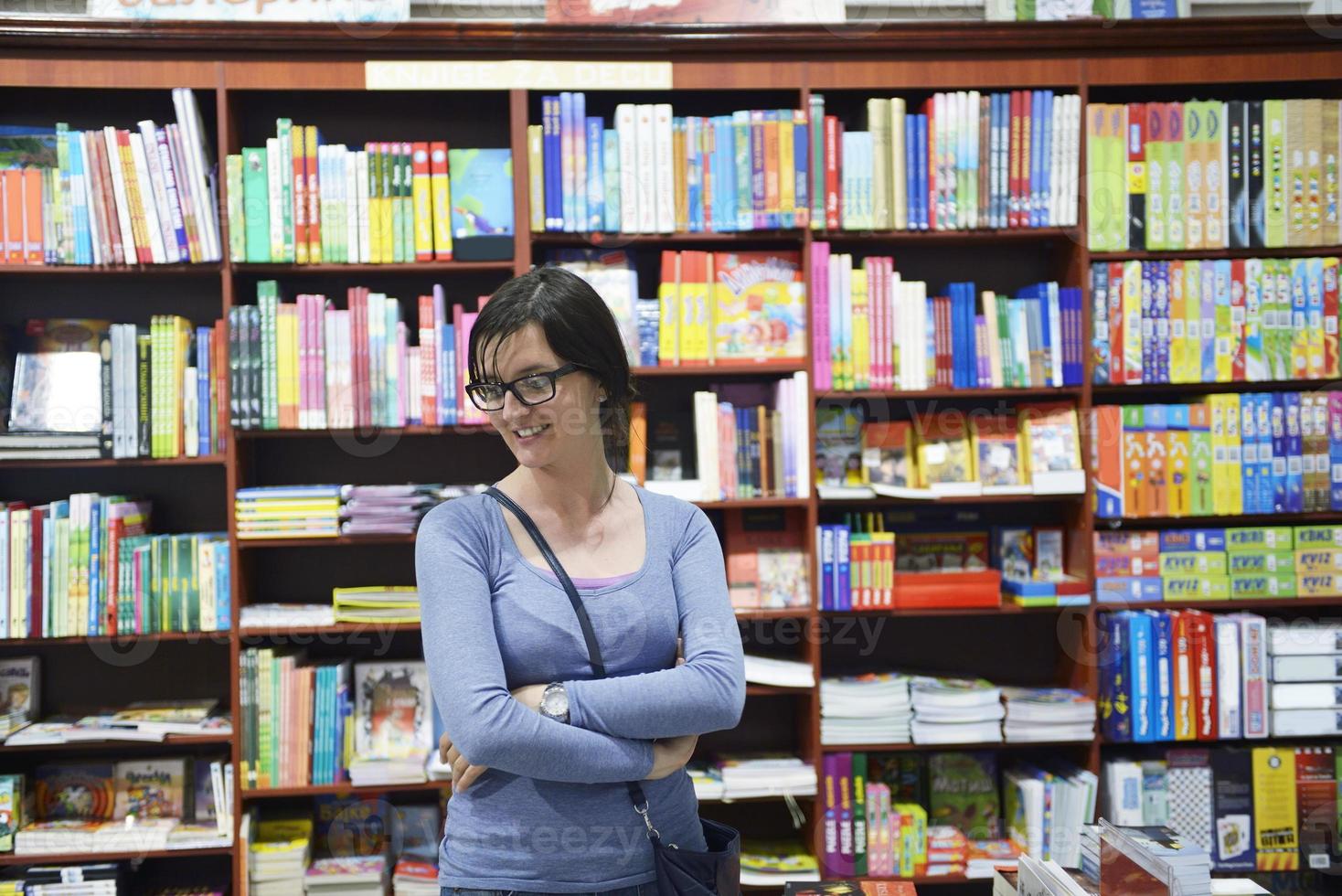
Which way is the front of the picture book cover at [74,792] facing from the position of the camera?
facing the viewer

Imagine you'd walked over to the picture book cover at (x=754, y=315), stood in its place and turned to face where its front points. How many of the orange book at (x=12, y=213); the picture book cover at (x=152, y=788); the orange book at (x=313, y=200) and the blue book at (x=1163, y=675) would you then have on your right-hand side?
3

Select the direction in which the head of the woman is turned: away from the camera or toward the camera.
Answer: toward the camera

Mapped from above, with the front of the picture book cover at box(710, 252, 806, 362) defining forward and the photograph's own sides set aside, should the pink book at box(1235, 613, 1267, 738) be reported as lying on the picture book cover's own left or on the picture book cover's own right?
on the picture book cover's own left

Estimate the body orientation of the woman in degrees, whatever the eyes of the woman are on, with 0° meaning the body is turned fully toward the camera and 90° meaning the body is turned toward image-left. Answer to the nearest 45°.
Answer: approximately 0°

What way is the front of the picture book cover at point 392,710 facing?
toward the camera

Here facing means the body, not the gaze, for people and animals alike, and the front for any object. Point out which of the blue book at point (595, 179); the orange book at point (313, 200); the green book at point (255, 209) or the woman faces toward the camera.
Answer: the woman

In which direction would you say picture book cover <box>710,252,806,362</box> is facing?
toward the camera

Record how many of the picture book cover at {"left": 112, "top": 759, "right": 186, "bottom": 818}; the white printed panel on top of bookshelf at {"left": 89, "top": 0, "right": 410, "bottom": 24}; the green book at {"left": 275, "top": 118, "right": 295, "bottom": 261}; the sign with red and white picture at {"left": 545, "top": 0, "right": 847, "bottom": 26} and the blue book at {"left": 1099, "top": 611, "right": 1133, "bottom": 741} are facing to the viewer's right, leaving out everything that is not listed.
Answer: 0
